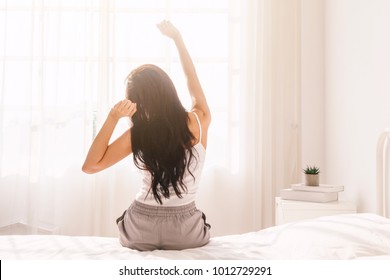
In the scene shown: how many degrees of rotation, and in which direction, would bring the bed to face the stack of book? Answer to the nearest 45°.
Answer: approximately 90° to its right

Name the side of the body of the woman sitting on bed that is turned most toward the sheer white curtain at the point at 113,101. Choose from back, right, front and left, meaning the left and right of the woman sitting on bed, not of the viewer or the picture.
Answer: front

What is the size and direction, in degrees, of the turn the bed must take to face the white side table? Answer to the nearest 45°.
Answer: approximately 90° to its right

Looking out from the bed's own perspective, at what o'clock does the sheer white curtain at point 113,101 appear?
The sheer white curtain is roughly at 2 o'clock from the bed.

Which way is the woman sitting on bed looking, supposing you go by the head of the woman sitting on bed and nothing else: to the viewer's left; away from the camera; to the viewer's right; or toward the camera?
away from the camera

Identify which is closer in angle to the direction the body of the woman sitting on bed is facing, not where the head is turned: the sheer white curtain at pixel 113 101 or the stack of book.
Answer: the sheer white curtain

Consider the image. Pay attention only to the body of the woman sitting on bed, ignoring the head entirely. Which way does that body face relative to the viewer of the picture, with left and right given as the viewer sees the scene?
facing away from the viewer

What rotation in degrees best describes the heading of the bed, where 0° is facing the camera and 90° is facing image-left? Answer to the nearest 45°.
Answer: approximately 90°
